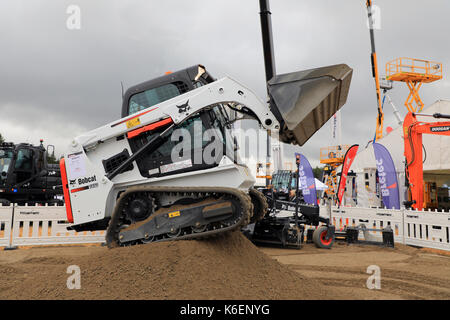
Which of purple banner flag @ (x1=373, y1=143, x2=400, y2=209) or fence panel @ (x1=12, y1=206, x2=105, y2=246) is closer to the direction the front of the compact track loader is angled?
the purple banner flag

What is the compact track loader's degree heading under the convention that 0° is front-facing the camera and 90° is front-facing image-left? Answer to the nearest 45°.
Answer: approximately 270°

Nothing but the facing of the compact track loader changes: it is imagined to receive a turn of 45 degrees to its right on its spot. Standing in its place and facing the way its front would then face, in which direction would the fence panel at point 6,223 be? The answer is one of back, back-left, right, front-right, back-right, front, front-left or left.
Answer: back
